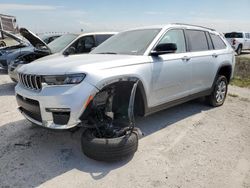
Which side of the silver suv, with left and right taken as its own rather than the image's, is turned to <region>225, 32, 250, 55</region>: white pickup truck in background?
back

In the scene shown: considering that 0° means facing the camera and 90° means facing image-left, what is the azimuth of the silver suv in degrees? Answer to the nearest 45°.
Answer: approximately 45°
